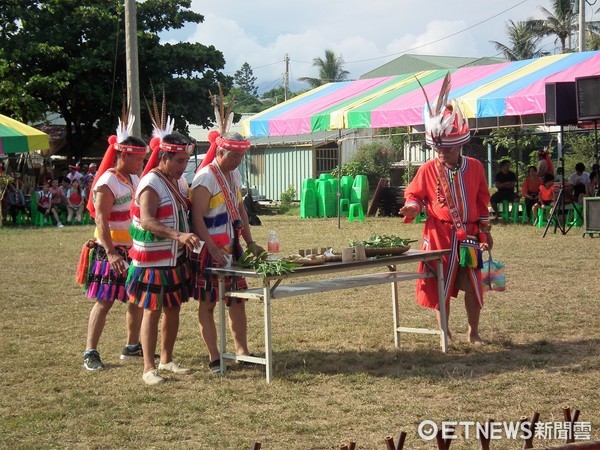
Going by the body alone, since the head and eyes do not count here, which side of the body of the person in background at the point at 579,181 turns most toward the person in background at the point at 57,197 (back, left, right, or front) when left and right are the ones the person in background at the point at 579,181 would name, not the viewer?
right

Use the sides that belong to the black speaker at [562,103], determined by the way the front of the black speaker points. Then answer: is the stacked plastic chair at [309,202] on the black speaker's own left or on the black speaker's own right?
on the black speaker's own right

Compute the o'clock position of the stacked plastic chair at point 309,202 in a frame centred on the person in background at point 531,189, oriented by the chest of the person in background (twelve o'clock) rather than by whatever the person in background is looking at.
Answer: The stacked plastic chair is roughly at 4 o'clock from the person in background.

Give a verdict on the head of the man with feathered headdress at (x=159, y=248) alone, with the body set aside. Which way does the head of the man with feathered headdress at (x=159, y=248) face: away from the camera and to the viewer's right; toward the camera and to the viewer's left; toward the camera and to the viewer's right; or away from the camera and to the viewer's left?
toward the camera and to the viewer's right
